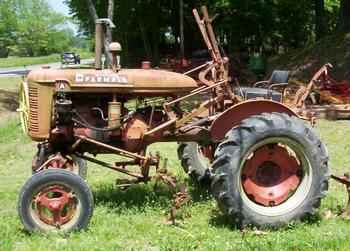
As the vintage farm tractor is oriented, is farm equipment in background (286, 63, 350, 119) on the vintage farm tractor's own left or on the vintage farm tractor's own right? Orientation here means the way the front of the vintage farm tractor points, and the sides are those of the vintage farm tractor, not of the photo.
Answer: on the vintage farm tractor's own right

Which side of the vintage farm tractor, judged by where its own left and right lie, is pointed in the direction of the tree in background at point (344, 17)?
right

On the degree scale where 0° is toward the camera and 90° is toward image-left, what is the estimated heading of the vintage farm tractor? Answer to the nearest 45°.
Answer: approximately 90°
